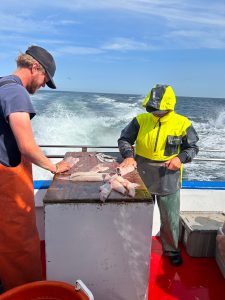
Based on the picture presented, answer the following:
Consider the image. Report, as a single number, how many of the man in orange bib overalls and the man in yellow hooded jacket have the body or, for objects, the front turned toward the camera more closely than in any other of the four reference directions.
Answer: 1

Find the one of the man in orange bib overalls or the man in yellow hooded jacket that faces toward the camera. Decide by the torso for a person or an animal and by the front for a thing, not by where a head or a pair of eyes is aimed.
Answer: the man in yellow hooded jacket

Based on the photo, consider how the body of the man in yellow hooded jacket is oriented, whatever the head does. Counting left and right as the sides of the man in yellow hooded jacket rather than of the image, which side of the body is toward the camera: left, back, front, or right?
front

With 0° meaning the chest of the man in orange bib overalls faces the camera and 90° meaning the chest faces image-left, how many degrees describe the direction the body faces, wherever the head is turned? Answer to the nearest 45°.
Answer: approximately 270°

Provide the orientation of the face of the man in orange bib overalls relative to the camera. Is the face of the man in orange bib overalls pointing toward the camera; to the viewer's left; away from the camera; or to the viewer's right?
to the viewer's right

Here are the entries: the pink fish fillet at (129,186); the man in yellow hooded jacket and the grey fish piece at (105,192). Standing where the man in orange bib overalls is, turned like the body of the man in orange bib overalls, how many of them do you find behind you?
0

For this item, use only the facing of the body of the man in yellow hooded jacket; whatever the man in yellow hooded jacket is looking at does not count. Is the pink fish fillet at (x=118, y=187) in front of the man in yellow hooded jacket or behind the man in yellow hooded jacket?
in front

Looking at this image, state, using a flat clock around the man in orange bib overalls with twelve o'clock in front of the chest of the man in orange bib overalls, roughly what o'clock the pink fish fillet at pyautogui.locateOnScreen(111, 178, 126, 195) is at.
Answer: The pink fish fillet is roughly at 1 o'clock from the man in orange bib overalls.

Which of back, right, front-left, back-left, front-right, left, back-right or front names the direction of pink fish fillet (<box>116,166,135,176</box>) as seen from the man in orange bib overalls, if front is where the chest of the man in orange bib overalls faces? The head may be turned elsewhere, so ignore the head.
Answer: front

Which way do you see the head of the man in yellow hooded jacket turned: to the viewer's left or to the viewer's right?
to the viewer's left

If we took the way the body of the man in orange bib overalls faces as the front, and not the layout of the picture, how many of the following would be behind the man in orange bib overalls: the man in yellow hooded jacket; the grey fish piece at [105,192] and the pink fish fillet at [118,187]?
0

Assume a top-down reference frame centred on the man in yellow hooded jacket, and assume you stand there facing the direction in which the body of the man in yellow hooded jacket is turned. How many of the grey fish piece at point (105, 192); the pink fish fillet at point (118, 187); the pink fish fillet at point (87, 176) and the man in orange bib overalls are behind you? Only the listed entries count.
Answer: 0

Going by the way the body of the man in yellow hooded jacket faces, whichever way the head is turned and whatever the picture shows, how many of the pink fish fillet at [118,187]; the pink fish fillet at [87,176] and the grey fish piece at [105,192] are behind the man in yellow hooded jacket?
0
